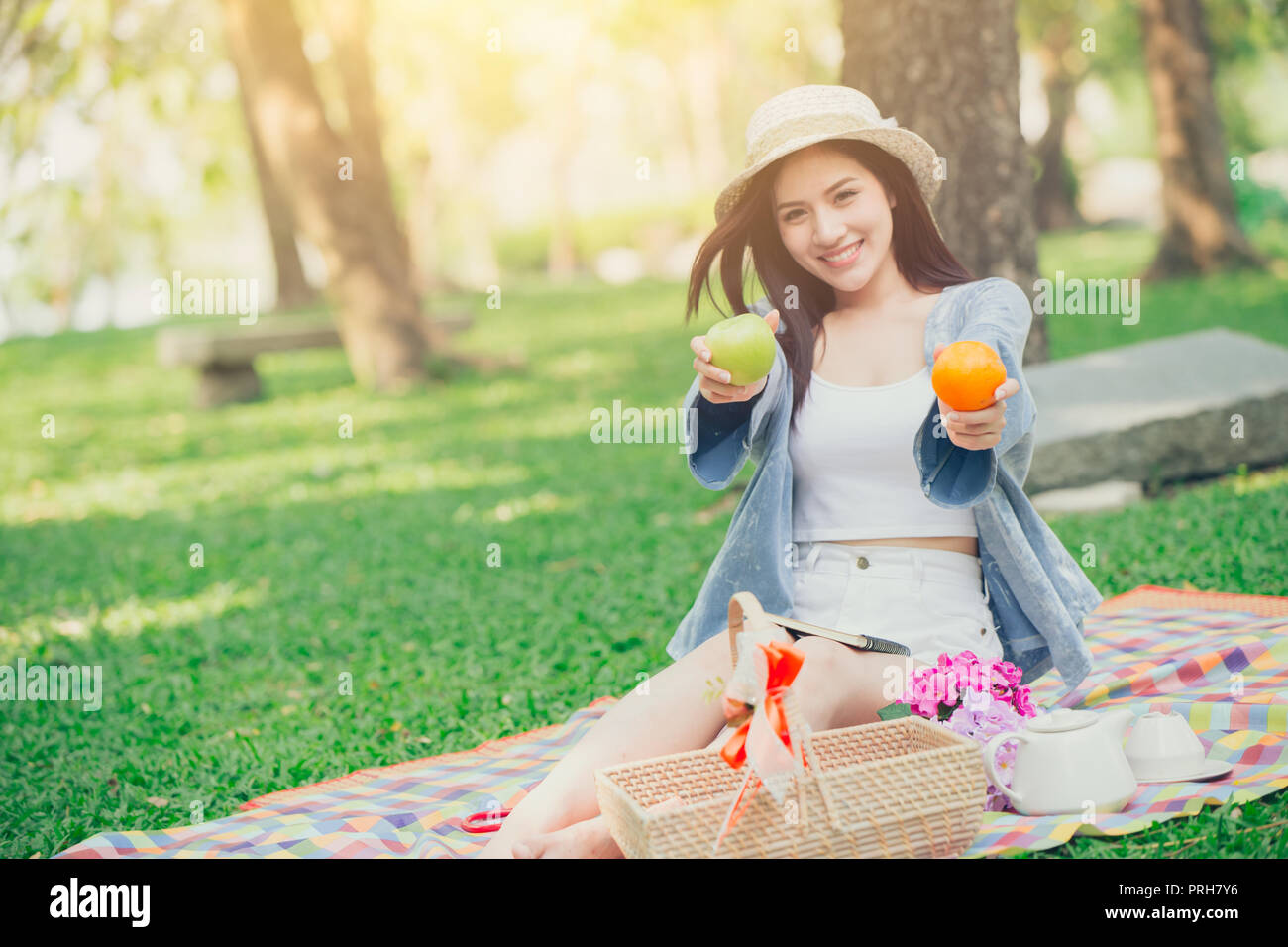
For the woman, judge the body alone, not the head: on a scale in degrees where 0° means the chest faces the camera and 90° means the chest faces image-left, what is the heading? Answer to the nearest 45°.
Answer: approximately 0°

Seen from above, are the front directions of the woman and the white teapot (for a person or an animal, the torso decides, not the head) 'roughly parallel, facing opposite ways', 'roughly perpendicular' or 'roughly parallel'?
roughly perpendicular

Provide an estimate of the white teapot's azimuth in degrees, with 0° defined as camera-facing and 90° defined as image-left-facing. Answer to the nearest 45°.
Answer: approximately 270°

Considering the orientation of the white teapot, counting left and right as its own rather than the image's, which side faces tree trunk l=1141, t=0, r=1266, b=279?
left

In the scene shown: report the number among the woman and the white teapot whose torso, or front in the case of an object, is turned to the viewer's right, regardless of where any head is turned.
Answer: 1

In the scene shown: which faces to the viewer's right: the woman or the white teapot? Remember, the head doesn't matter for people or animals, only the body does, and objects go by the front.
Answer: the white teapot

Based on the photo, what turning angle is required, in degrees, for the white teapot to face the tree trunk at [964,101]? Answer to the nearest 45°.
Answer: approximately 90° to its left

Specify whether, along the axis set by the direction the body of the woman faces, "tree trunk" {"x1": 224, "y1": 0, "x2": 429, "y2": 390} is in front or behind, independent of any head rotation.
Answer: behind
